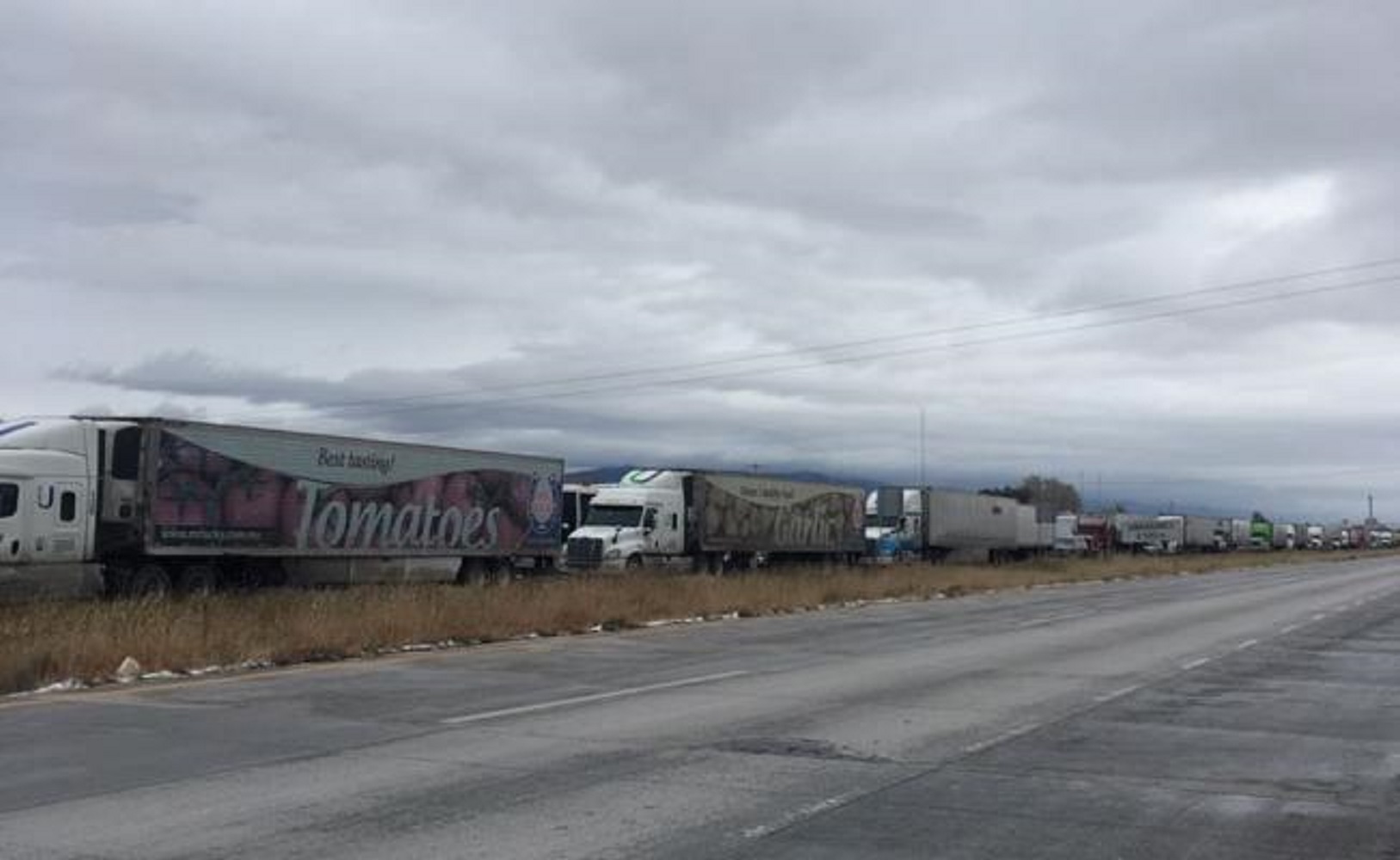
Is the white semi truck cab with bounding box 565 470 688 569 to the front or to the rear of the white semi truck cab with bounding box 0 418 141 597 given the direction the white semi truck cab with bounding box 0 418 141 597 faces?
to the rear

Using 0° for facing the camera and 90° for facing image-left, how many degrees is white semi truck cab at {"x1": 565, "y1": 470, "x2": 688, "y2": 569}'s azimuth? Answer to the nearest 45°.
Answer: approximately 45°

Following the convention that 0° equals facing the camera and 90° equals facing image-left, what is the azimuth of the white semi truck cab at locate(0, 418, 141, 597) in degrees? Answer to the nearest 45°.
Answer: approximately 90°
